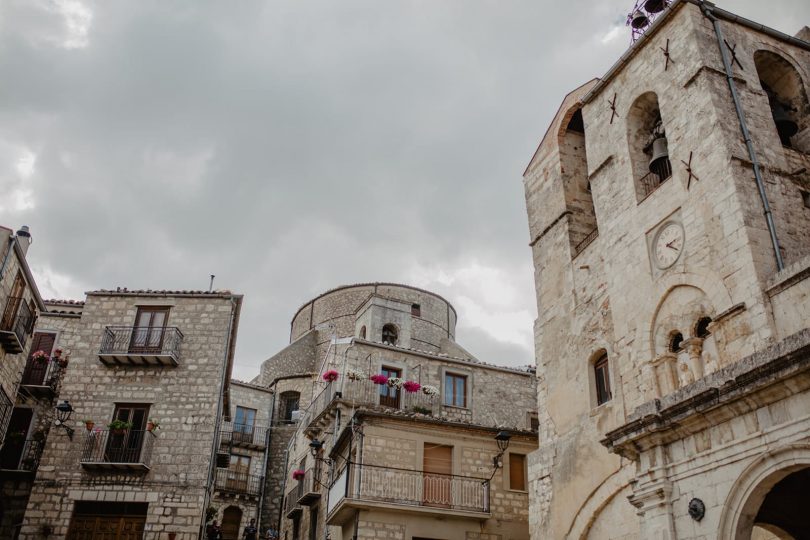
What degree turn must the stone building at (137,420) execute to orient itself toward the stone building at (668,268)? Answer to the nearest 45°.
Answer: approximately 45° to its left

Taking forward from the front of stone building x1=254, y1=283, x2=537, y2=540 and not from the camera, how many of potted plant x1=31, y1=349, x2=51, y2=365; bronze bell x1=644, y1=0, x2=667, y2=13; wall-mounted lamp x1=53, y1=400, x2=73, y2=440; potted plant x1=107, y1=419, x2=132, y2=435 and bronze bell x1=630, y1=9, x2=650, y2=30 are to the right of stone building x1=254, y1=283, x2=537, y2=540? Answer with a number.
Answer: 3

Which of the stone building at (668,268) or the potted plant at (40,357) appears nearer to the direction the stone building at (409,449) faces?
the stone building

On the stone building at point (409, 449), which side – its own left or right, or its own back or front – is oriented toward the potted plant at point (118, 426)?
right

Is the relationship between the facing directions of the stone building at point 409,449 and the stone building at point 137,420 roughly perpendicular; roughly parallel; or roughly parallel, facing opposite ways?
roughly parallel

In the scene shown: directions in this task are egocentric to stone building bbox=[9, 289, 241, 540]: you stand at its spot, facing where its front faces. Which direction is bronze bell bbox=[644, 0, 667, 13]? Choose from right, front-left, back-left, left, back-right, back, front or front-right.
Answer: front-left

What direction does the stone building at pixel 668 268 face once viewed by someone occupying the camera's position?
facing the viewer and to the left of the viewer

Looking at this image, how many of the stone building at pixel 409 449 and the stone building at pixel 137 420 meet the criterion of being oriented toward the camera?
2

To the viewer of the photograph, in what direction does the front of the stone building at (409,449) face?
facing the viewer

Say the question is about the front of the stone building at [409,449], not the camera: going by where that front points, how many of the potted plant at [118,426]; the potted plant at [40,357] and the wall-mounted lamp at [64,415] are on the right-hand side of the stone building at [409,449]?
3

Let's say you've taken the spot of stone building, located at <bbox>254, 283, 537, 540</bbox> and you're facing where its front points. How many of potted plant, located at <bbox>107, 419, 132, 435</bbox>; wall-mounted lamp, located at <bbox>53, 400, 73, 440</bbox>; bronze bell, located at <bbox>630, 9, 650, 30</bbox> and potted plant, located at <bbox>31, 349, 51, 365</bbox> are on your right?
3

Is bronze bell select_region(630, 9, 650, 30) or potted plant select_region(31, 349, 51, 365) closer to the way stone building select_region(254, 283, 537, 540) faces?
the bronze bell

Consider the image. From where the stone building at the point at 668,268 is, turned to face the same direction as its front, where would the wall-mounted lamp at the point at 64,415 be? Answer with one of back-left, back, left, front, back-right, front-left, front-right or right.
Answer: front-right

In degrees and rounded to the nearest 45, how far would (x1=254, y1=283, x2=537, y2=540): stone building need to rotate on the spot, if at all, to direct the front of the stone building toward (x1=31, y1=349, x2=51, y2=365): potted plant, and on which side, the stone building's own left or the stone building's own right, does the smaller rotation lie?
approximately 90° to the stone building's own right
